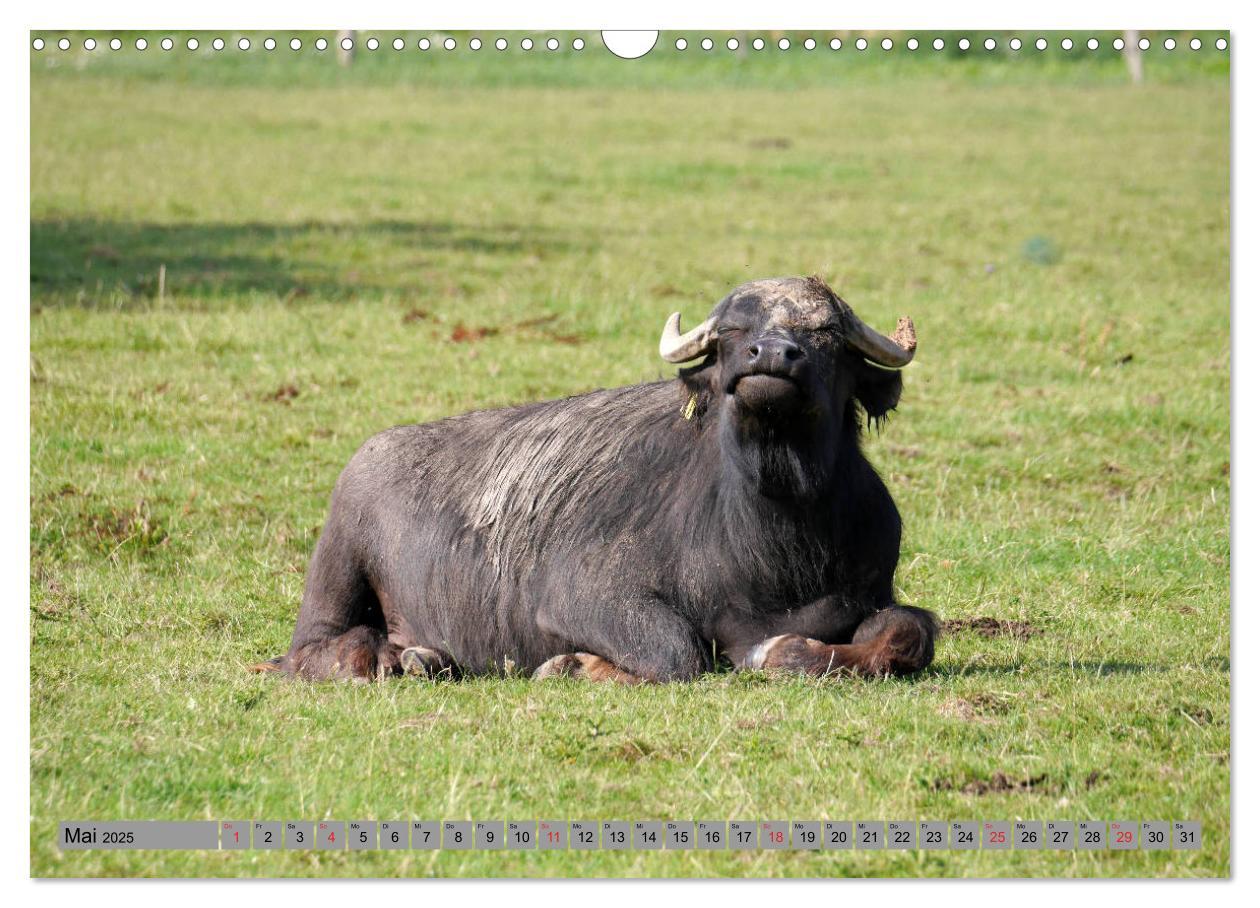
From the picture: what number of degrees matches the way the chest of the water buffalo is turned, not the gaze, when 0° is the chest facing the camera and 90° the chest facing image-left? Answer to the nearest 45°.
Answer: approximately 315°
